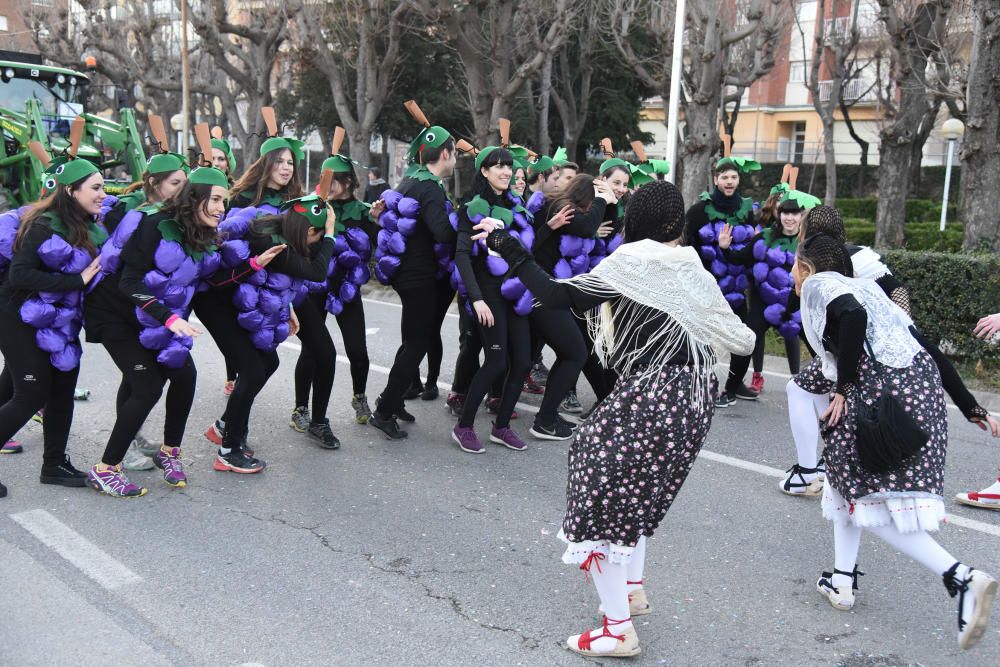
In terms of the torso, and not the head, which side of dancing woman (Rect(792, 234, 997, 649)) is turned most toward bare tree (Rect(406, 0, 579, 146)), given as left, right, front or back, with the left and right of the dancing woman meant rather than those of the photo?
front

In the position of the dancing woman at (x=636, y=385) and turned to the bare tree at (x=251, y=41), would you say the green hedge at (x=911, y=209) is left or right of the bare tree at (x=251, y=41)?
right

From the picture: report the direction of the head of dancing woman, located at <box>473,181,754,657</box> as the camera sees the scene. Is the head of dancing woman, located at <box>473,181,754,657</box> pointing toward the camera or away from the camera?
away from the camera

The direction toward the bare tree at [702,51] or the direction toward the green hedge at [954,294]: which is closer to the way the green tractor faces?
the green hedge

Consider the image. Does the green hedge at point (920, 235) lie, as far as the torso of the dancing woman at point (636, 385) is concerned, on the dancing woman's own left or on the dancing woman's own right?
on the dancing woman's own right

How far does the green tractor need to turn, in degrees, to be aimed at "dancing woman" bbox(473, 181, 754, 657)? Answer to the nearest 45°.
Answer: approximately 45° to its right

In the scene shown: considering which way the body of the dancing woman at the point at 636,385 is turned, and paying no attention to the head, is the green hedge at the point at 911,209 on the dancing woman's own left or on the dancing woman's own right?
on the dancing woman's own right

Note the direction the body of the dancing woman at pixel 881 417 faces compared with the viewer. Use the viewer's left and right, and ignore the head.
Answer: facing away from the viewer and to the left of the viewer

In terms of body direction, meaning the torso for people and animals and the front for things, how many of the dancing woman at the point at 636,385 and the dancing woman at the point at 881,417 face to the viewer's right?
0

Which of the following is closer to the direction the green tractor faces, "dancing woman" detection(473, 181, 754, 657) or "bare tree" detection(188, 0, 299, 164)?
the dancing woman

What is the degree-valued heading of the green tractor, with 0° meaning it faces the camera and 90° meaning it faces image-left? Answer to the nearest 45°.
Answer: approximately 315°

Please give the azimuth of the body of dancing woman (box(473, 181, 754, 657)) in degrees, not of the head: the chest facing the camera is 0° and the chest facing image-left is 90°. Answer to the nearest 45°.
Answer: approximately 135°

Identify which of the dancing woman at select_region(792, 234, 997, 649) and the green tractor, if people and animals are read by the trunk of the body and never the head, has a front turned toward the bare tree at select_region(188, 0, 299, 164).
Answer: the dancing woman
